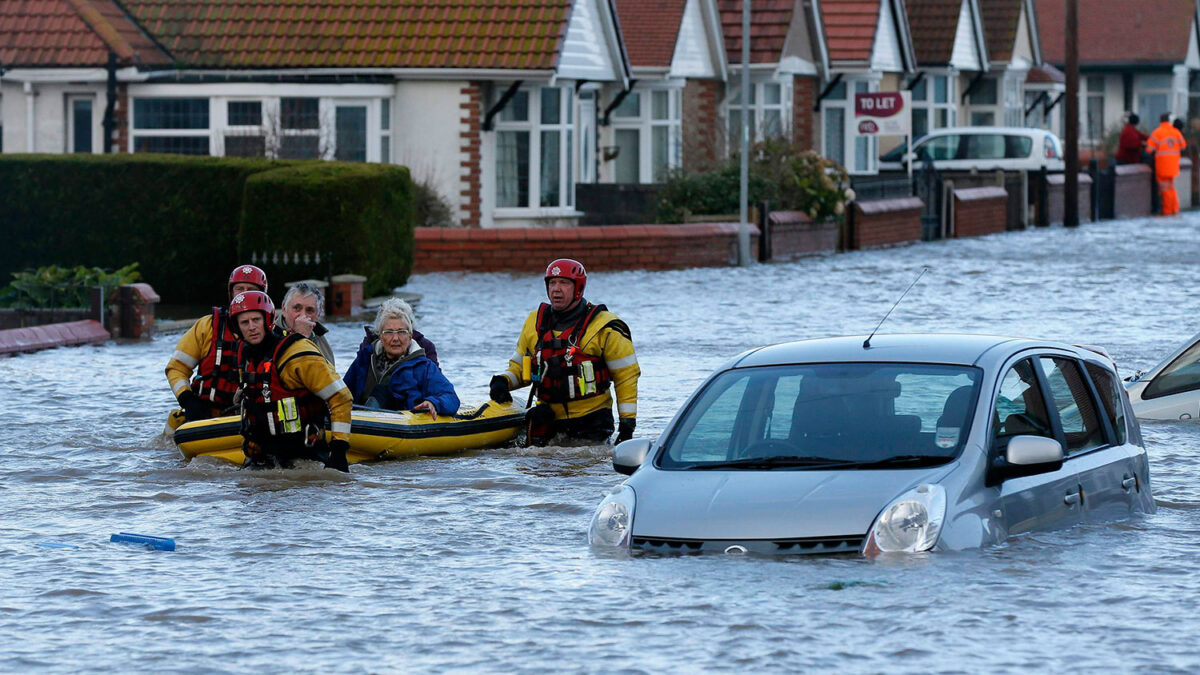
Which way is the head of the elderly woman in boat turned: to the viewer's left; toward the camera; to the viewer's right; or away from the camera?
toward the camera

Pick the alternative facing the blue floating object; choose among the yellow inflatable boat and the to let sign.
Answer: the to let sign

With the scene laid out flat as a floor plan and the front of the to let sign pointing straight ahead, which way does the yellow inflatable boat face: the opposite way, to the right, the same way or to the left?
to the left

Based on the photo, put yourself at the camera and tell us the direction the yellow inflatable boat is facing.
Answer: facing to the right of the viewer

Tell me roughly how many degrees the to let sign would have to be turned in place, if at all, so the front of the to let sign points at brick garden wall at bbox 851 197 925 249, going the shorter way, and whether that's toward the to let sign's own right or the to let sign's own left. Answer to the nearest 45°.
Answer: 0° — it already faces it

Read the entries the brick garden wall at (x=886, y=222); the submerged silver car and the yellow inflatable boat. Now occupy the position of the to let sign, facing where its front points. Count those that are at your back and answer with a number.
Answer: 0

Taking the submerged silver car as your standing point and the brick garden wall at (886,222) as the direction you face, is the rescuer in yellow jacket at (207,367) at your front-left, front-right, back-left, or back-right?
front-left

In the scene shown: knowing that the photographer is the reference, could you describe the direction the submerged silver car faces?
facing the viewer and to the left of the viewer

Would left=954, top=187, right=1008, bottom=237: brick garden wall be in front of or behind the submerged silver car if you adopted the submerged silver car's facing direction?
behind

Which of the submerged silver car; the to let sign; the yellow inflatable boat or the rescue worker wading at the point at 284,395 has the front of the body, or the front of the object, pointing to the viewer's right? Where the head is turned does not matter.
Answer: the yellow inflatable boat

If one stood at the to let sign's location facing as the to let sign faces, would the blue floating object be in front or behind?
in front

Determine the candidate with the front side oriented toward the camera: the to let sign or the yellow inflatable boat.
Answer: the to let sign

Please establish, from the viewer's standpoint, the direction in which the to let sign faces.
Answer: facing the viewer

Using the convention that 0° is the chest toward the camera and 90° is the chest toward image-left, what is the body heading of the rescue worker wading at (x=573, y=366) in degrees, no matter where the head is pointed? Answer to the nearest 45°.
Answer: approximately 45°

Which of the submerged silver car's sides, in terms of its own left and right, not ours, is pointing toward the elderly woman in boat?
right
